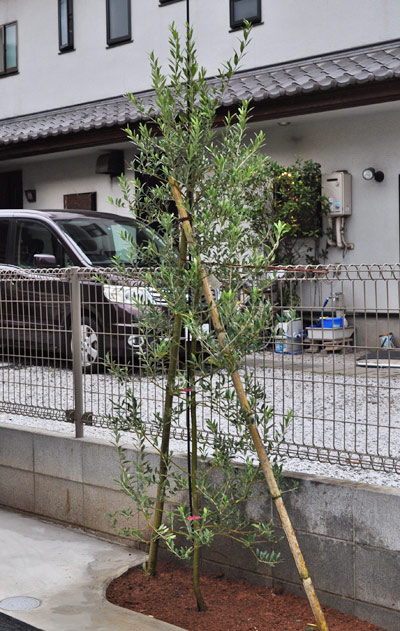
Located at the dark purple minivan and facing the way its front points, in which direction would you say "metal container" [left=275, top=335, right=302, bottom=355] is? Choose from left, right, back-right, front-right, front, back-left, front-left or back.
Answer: front

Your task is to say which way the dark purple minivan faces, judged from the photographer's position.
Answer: facing the viewer and to the right of the viewer

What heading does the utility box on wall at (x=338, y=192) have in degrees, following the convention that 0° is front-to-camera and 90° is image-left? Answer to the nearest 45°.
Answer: approximately 45°

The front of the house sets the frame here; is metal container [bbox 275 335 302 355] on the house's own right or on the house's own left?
on the house's own left

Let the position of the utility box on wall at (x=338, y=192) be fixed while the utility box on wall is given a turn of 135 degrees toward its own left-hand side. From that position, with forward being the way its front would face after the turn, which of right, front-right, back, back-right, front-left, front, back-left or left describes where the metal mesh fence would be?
right

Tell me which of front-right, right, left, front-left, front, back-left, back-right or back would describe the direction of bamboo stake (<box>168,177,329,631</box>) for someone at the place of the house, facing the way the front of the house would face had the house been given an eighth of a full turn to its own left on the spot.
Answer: front

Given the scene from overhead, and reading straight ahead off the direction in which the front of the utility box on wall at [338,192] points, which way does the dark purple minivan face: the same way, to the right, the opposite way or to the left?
to the left

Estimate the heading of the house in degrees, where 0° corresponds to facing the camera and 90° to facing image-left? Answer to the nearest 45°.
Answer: approximately 45°

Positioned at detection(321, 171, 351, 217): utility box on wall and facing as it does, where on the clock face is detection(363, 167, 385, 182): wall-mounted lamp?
The wall-mounted lamp is roughly at 8 o'clock from the utility box on wall.

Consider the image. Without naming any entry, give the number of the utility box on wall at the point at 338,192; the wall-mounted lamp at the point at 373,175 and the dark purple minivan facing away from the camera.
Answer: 0

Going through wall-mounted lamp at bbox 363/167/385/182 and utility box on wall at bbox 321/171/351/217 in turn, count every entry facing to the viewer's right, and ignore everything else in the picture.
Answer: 0

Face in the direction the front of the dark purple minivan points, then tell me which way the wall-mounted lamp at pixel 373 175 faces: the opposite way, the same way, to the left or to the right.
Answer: to the right

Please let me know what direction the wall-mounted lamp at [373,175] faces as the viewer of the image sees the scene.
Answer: facing the viewer and to the left of the viewer

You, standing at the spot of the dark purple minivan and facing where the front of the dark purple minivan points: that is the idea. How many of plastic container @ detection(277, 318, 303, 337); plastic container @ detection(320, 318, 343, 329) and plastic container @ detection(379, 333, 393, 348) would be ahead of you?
3

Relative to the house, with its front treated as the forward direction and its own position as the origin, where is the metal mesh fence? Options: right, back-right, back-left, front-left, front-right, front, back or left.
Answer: front-left
